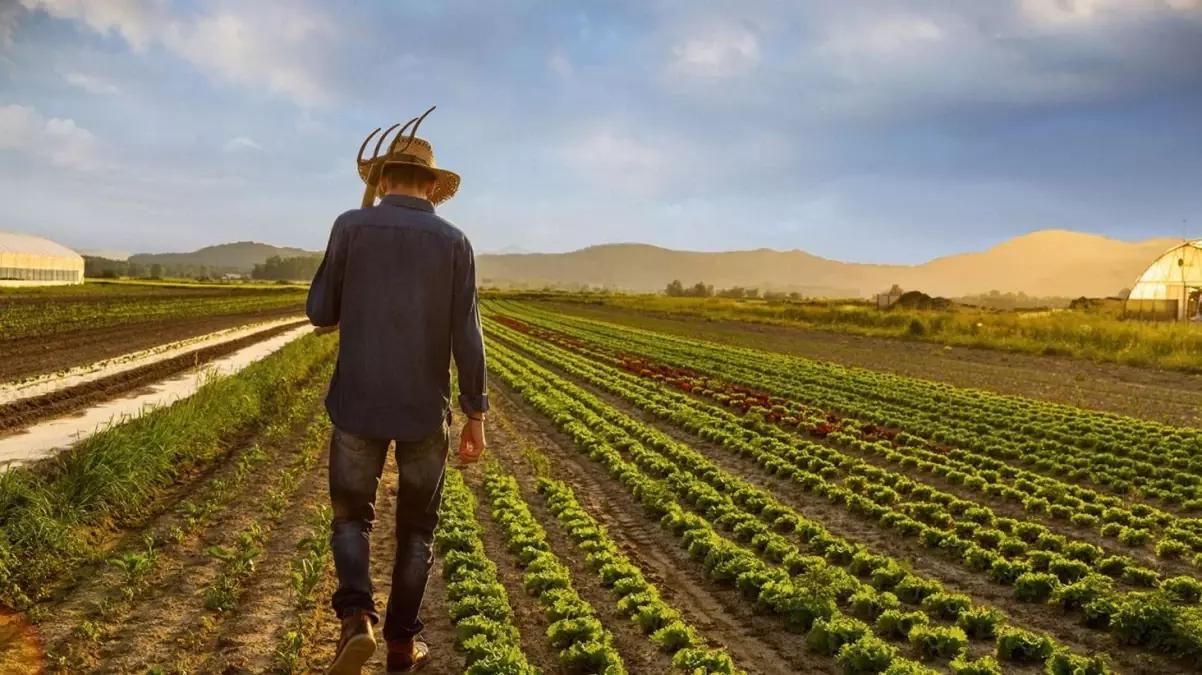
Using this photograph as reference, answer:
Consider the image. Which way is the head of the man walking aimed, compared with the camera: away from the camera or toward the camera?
away from the camera

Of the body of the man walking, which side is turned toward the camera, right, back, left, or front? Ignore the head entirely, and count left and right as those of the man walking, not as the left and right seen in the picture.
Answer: back
